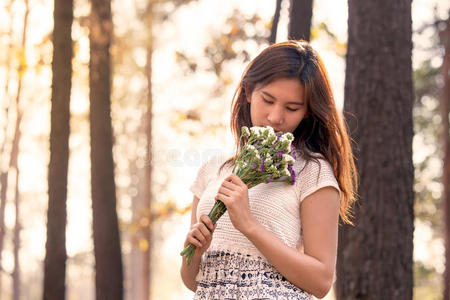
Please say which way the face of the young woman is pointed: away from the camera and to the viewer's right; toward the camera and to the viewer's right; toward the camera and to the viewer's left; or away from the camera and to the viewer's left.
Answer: toward the camera and to the viewer's left

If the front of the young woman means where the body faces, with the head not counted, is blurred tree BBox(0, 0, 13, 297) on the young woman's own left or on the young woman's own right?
on the young woman's own right

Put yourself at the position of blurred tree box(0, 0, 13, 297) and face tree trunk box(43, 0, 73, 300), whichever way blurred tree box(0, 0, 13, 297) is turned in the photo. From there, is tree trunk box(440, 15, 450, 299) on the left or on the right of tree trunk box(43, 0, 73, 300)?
left

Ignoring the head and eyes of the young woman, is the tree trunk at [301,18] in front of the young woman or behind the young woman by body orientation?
behind

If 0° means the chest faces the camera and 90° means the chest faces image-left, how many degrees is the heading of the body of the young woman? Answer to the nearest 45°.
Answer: approximately 45°

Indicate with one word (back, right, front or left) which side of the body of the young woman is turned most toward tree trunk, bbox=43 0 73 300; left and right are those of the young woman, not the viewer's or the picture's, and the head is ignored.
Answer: right

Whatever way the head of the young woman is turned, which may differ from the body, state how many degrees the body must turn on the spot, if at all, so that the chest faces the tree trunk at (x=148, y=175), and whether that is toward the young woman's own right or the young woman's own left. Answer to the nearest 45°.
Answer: approximately 135° to the young woman's own right
